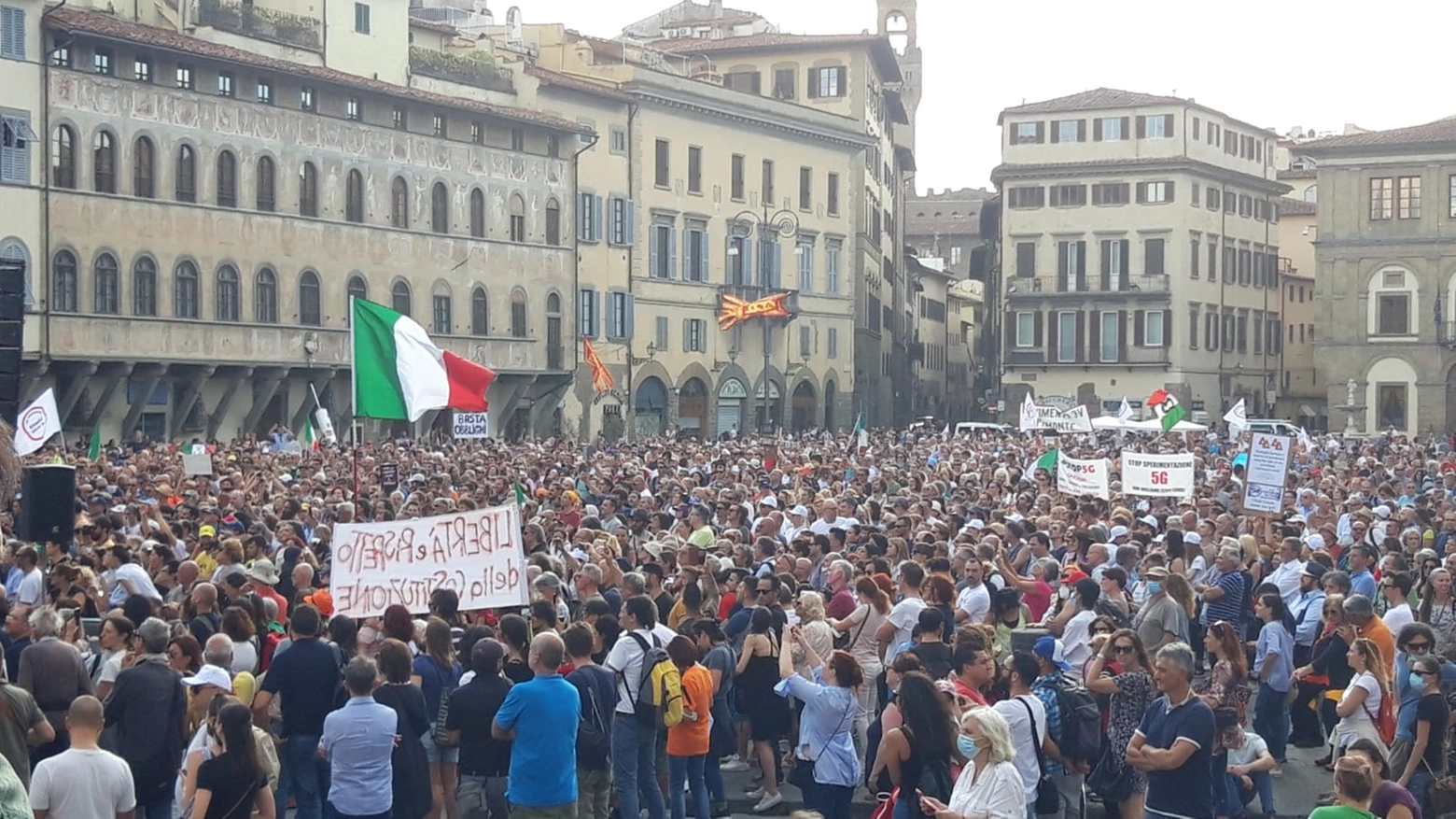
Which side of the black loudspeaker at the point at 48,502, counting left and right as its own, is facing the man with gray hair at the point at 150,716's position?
front

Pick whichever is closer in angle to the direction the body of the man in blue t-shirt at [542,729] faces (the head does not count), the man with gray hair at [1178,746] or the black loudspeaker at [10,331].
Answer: the black loudspeaker

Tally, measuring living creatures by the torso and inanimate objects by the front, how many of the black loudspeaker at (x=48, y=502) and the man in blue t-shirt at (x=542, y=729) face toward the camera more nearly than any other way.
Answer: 1

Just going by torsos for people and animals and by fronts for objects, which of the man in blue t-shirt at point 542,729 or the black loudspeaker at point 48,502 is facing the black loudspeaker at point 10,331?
the man in blue t-shirt

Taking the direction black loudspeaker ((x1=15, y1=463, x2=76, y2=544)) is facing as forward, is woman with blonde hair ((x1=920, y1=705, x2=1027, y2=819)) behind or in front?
in front

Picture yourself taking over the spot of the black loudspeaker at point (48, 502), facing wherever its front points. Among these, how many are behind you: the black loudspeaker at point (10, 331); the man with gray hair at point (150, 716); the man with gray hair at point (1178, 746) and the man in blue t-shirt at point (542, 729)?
1

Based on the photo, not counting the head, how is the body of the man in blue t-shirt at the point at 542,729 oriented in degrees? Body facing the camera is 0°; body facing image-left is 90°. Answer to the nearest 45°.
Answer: approximately 135°

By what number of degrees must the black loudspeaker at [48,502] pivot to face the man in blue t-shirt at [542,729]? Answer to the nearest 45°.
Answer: approximately 45° to its left

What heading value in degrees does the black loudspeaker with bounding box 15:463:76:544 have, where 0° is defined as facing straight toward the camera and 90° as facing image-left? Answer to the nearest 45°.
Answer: approximately 0°

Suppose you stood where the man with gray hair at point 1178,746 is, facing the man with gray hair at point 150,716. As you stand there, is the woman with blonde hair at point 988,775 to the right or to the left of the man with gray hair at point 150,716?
left

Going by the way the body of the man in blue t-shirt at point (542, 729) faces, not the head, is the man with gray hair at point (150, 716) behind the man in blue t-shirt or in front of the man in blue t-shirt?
in front
